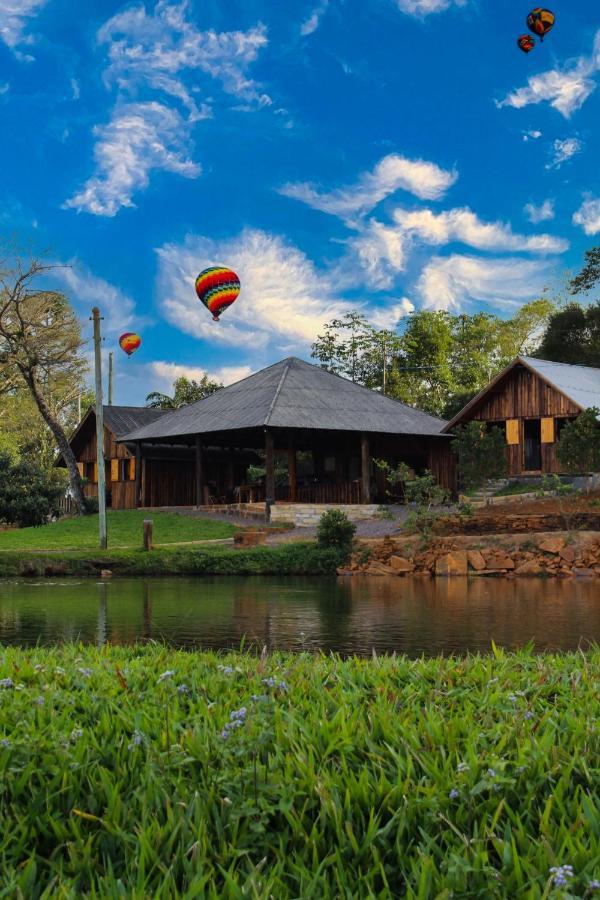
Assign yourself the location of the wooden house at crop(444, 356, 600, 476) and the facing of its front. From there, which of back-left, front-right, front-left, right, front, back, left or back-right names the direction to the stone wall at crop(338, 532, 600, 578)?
front-left

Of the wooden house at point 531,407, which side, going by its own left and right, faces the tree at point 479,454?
front

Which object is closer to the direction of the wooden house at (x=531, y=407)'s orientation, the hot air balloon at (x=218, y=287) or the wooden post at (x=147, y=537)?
the wooden post

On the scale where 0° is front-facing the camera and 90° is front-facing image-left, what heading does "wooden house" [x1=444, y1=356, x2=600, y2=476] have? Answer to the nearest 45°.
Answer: approximately 45°

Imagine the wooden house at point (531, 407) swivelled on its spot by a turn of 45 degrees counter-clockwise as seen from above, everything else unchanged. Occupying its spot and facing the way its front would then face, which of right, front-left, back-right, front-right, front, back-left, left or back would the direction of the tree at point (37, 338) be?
right

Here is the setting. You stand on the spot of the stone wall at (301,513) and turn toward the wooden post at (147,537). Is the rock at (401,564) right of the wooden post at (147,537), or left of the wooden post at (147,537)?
left

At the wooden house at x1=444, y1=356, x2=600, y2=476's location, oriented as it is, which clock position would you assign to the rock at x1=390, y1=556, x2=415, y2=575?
The rock is roughly at 11 o'clock from the wooden house.

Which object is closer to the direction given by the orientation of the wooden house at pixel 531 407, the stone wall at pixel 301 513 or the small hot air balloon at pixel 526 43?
the stone wall
